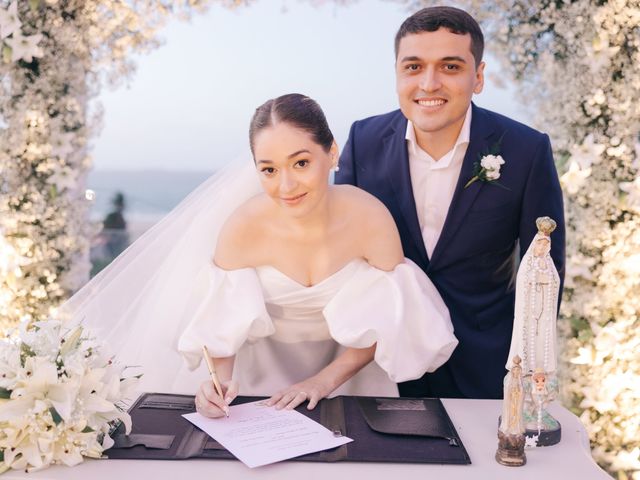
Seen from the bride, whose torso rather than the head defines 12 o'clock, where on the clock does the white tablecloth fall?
The white tablecloth is roughly at 12 o'clock from the bride.

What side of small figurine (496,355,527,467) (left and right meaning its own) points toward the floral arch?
back

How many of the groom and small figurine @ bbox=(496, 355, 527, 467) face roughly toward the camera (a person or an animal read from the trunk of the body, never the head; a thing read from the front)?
2

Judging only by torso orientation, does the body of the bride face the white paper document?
yes

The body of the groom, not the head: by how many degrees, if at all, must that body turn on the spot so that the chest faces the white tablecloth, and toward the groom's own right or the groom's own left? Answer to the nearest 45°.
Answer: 0° — they already face it

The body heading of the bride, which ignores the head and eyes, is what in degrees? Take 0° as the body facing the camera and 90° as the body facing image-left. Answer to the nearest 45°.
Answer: approximately 0°

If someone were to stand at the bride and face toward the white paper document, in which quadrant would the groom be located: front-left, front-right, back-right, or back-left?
back-left

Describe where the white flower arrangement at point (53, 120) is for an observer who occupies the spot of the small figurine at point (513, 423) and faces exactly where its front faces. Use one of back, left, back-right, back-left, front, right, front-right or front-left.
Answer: back-right

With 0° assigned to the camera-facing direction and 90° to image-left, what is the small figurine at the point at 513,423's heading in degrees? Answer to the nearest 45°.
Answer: approximately 0°

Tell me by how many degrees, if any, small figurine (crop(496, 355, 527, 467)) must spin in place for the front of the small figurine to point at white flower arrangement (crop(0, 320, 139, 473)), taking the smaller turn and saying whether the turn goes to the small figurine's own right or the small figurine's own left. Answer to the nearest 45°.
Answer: approximately 90° to the small figurine's own right
